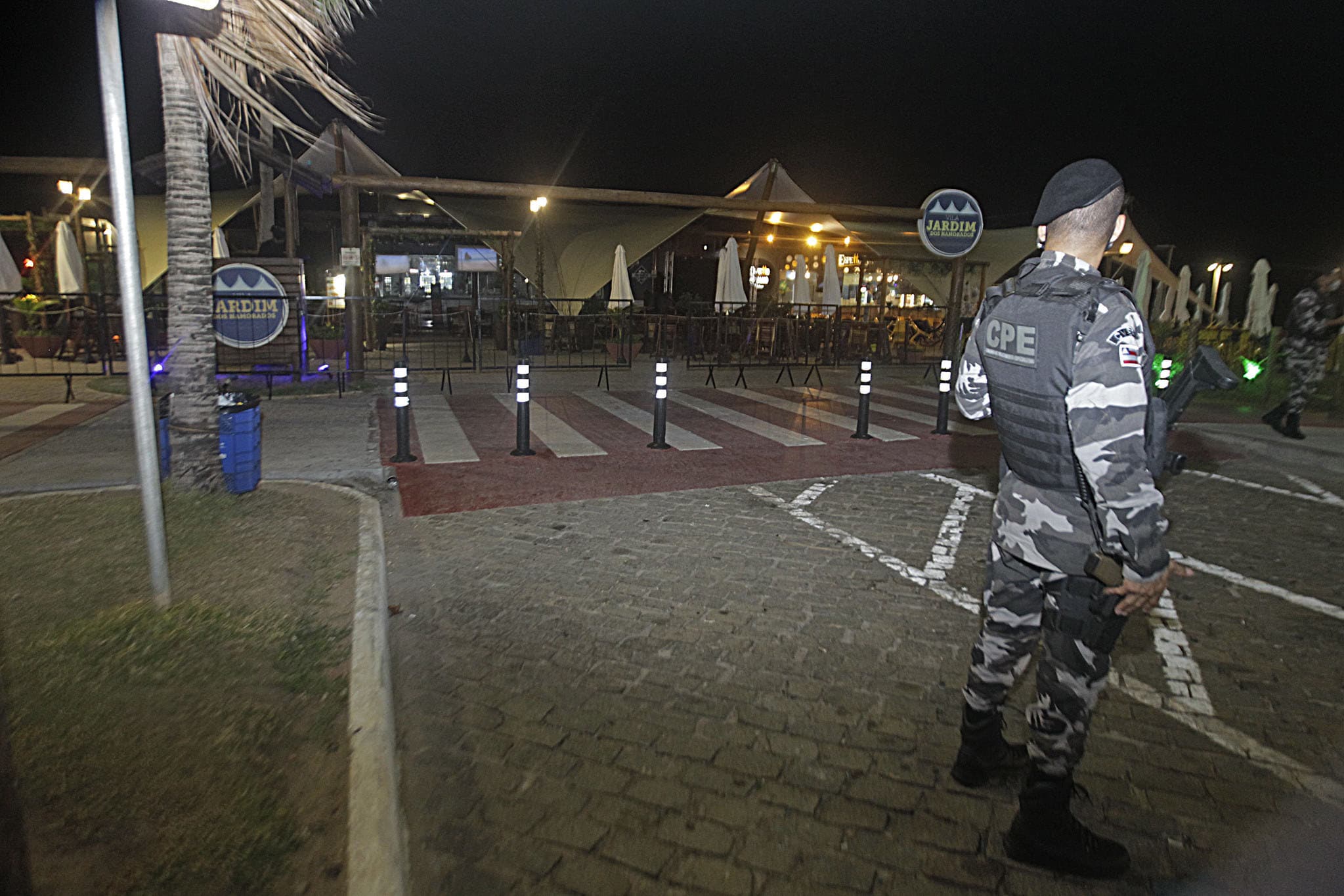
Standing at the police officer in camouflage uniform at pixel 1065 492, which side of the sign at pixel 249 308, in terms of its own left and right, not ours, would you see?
front

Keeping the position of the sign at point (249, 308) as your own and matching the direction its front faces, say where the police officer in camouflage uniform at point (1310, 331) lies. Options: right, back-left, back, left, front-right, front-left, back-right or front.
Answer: front-left

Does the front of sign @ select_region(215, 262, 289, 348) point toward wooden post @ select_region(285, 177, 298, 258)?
no

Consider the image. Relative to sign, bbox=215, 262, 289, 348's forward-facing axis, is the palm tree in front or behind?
in front

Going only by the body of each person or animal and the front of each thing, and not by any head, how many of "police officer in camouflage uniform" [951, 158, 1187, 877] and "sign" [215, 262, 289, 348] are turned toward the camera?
1

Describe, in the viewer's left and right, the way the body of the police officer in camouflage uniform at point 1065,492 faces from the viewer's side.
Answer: facing away from the viewer and to the right of the viewer

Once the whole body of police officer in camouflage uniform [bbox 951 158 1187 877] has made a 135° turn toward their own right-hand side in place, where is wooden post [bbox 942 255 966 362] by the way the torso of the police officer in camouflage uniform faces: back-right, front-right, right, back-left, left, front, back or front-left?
back

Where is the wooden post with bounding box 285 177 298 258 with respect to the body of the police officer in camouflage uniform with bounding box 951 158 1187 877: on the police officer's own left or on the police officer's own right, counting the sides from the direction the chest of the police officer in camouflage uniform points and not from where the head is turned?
on the police officer's own left

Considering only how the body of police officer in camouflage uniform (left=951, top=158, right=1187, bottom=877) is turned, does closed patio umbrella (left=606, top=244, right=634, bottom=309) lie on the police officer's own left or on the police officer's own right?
on the police officer's own left

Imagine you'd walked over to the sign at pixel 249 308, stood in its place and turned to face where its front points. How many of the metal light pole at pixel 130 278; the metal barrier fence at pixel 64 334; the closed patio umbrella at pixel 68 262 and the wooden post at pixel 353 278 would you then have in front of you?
1

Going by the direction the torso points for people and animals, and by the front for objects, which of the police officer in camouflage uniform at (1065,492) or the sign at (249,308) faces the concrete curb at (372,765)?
the sign

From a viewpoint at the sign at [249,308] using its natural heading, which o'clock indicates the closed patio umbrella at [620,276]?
The closed patio umbrella is roughly at 8 o'clock from the sign.

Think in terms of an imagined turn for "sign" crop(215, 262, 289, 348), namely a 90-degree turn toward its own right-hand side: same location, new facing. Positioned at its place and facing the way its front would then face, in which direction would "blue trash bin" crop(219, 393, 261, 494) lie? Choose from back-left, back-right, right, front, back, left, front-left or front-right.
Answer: left

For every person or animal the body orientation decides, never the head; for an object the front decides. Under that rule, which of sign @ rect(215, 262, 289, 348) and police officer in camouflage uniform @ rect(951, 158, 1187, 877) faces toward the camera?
the sign

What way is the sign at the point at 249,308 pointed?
toward the camera

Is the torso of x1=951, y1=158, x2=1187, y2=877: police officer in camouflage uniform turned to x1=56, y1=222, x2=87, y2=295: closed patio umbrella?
no

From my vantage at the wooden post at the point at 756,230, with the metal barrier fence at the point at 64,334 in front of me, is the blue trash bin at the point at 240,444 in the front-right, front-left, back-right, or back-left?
front-left

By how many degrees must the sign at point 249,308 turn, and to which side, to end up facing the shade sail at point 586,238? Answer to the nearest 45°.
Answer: approximately 135° to its left

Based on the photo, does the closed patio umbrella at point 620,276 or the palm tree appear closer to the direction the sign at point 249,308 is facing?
the palm tree

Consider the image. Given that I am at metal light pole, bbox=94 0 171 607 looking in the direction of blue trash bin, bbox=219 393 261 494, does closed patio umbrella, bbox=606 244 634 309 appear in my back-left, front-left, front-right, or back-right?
front-right
